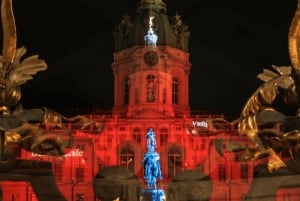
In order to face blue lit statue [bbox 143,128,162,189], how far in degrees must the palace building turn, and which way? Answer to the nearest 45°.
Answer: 0° — it already faces it

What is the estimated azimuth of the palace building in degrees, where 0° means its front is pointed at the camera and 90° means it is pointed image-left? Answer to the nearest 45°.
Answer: approximately 0°

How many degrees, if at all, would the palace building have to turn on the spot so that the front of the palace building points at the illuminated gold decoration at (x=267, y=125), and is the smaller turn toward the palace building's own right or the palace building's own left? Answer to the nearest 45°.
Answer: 0° — it already faces it
